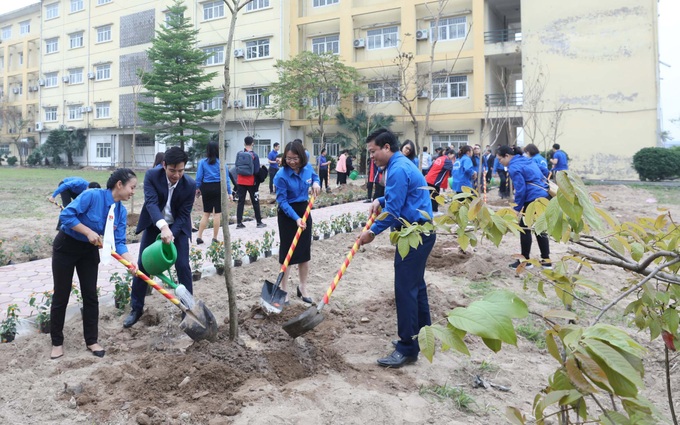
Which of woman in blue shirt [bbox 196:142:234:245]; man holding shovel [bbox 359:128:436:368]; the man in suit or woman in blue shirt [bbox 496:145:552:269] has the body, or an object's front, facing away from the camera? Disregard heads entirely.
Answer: woman in blue shirt [bbox 196:142:234:245]

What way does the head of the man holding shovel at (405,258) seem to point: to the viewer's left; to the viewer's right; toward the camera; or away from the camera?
to the viewer's left

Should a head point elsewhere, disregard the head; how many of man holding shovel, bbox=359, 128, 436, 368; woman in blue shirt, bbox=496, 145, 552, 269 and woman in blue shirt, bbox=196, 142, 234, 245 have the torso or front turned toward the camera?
0

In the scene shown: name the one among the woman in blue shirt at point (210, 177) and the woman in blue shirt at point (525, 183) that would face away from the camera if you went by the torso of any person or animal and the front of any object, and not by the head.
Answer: the woman in blue shirt at point (210, 177)

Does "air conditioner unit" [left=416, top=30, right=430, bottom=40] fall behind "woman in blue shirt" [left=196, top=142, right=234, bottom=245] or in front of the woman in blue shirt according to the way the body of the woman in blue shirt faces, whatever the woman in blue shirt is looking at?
in front
